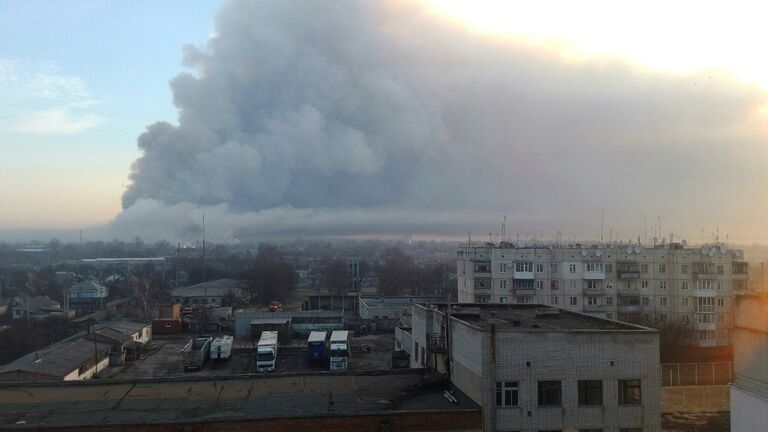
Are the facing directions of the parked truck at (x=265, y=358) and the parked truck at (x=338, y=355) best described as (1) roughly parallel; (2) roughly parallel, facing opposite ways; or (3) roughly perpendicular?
roughly parallel

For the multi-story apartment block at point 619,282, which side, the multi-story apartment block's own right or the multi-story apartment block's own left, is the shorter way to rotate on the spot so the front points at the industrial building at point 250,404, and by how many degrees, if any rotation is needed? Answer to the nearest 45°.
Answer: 0° — it already faces it

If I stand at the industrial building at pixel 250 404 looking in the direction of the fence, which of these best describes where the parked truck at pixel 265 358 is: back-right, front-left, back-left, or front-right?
front-left

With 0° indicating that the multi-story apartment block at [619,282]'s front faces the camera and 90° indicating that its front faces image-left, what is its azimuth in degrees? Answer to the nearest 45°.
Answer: approximately 0°

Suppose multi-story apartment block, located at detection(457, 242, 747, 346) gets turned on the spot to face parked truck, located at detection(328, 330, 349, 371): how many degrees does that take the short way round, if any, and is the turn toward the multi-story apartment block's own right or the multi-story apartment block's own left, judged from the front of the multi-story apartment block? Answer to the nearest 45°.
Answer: approximately 45° to the multi-story apartment block's own right

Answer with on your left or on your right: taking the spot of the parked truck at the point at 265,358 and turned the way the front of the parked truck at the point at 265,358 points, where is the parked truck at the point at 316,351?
on your left

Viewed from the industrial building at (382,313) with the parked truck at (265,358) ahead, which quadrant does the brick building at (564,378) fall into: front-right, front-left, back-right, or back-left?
front-left

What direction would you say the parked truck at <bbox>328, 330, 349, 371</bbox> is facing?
toward the camera

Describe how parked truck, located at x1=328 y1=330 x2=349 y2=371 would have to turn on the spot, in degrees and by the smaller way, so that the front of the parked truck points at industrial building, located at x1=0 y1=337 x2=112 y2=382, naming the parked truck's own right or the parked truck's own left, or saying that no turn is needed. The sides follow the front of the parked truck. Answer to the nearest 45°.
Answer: approximately 90° to the parked truck's own right

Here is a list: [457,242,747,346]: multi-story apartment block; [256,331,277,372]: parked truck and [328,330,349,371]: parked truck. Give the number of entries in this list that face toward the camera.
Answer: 3

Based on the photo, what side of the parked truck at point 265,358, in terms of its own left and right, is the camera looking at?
front

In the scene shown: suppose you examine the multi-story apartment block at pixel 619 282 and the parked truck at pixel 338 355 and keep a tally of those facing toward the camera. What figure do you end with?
2
